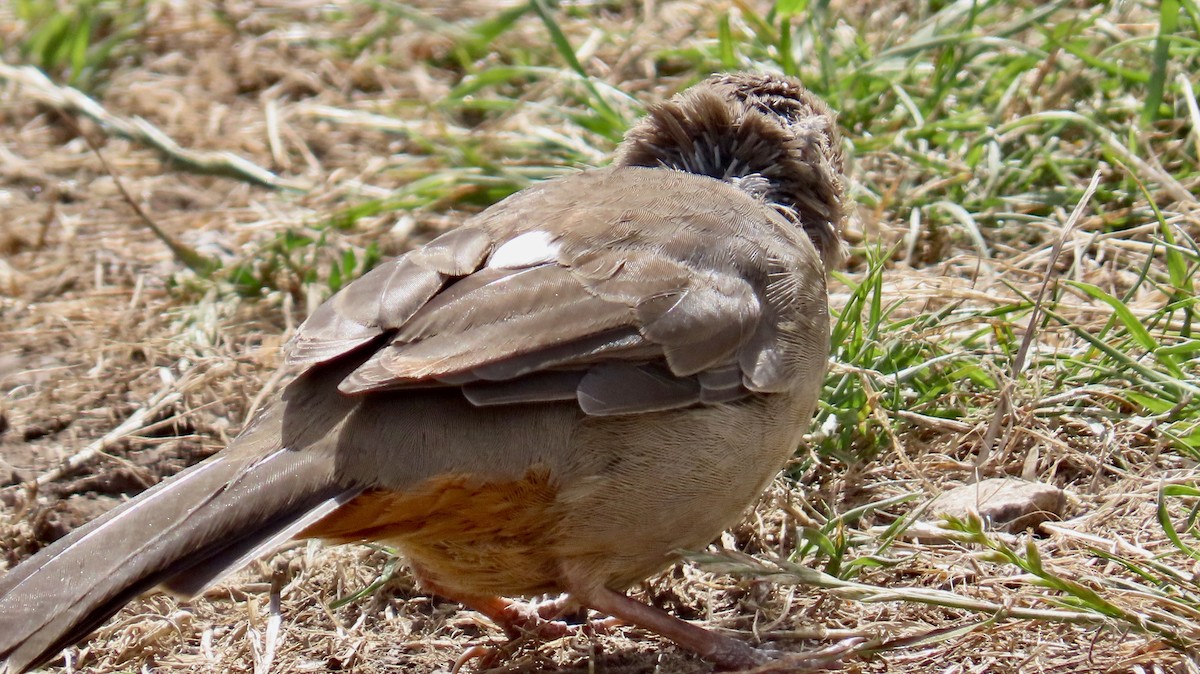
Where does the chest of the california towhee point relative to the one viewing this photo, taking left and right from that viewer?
facing away from the viewer and to the right of the viewer

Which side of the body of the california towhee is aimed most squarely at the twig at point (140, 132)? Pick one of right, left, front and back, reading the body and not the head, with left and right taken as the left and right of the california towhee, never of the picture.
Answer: left

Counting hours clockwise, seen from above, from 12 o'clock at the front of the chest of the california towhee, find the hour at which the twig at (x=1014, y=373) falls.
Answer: The twig is roughly at 1 o'clock from the california towhee.
